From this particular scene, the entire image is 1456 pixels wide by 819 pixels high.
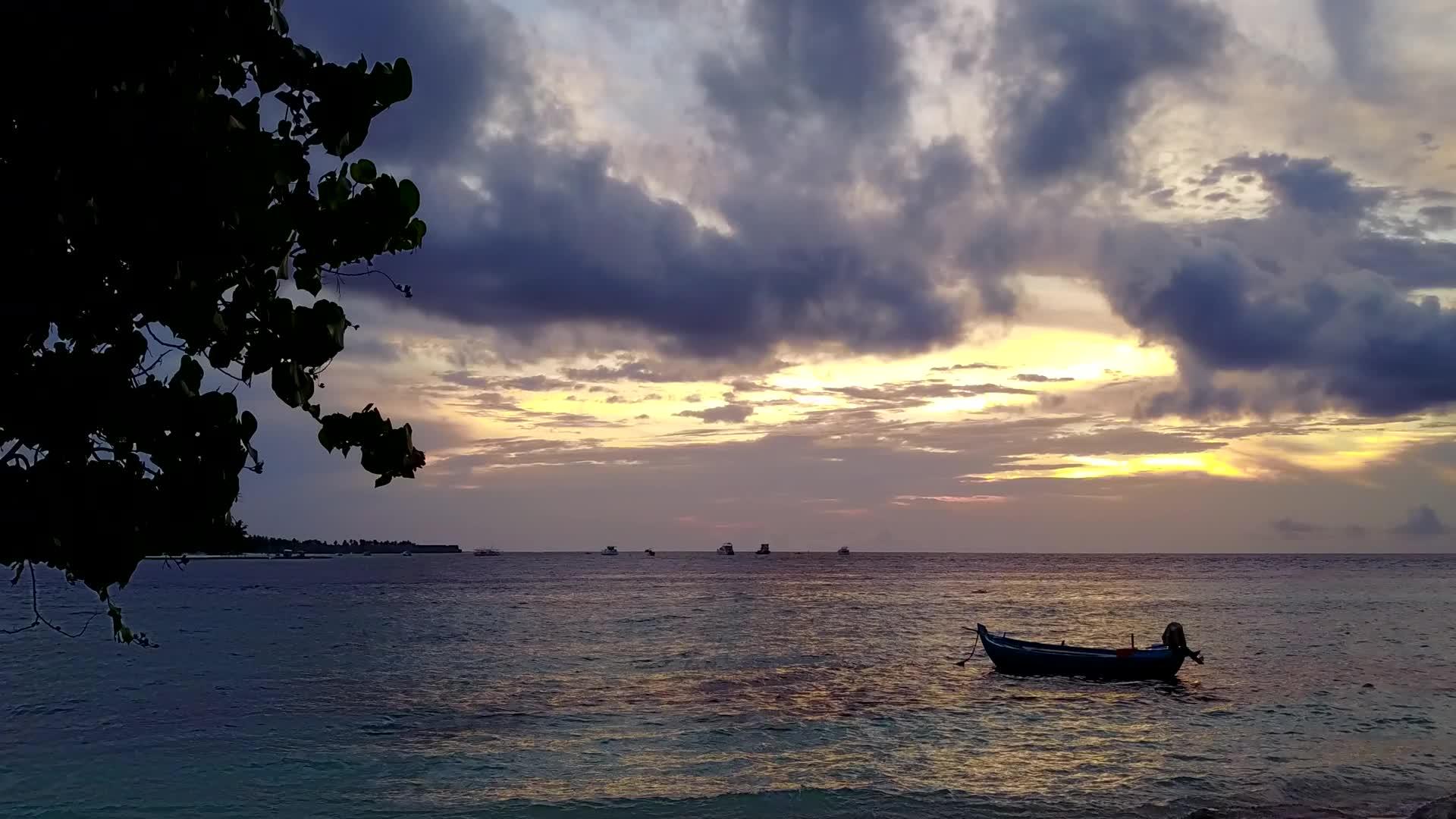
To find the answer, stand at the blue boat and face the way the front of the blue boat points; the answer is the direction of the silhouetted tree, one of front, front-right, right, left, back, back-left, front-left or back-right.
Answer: left

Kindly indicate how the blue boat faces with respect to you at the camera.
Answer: facing to the left of the viewer
